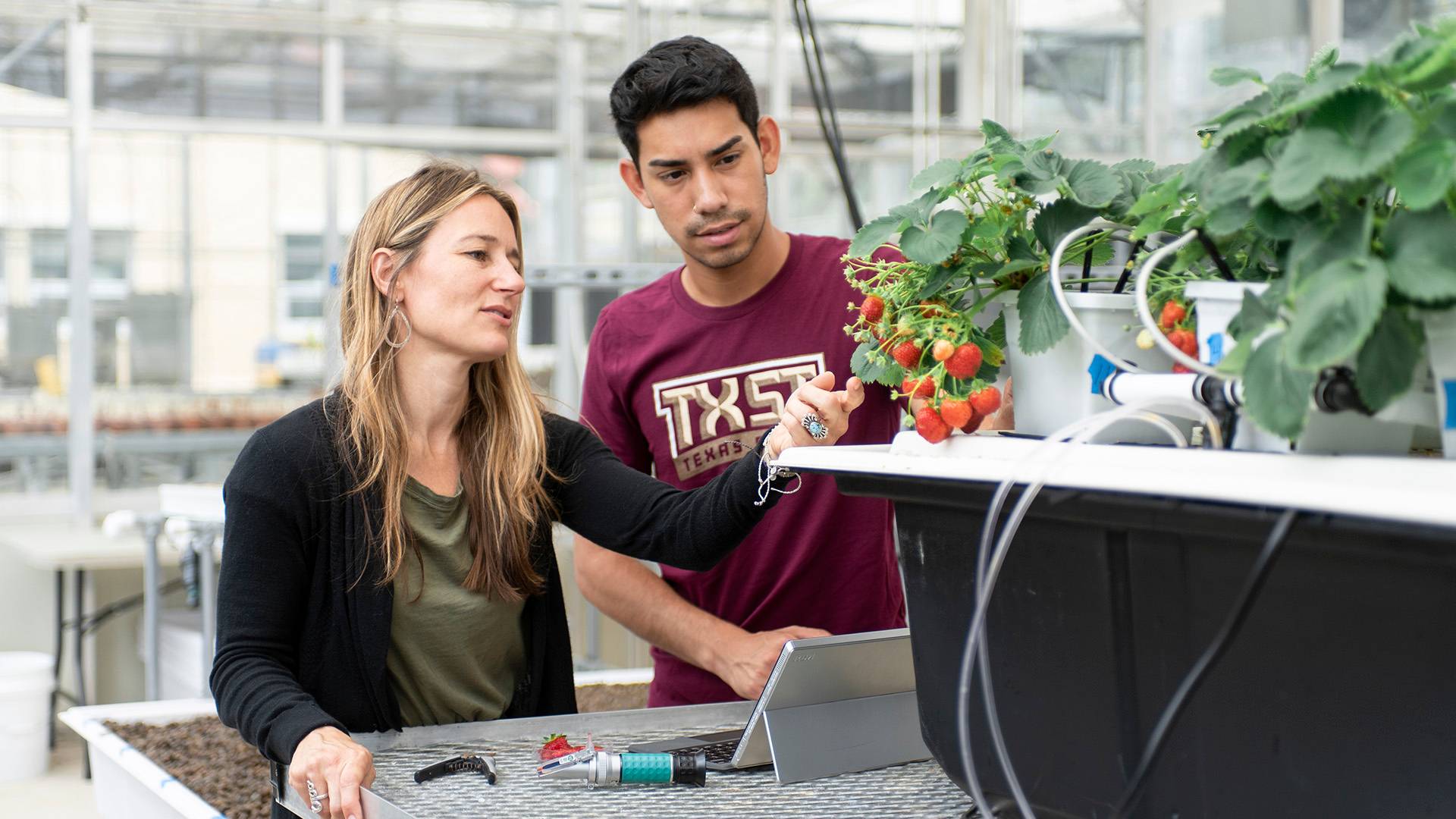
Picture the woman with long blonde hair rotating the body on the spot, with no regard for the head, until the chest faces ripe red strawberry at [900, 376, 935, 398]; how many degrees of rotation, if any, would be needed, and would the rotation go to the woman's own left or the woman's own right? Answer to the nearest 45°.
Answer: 0° — they already face it

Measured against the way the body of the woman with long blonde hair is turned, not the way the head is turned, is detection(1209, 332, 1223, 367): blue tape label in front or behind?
in front

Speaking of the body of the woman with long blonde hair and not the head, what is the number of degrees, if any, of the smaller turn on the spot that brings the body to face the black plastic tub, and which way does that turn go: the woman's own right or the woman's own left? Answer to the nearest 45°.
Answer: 0° — they already face it

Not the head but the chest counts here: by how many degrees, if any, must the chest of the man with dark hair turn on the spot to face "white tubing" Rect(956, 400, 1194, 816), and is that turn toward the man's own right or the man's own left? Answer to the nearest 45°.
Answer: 0° — they already face it

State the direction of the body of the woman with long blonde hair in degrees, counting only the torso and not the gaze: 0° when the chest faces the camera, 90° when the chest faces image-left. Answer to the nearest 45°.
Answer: approximately 315°

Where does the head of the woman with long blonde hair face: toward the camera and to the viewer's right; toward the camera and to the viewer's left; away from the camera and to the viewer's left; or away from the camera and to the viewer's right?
toward the camera and to the viewer's right

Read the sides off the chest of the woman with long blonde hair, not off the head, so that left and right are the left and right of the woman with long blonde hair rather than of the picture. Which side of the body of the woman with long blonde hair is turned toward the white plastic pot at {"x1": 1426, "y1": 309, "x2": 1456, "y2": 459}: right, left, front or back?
front

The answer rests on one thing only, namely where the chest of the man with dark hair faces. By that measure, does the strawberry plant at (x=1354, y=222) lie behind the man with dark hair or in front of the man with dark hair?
in front

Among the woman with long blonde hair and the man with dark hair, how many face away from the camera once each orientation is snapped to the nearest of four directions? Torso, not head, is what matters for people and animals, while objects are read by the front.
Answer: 0

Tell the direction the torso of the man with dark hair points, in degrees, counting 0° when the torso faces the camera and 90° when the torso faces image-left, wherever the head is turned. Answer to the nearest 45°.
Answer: approximately 0°
